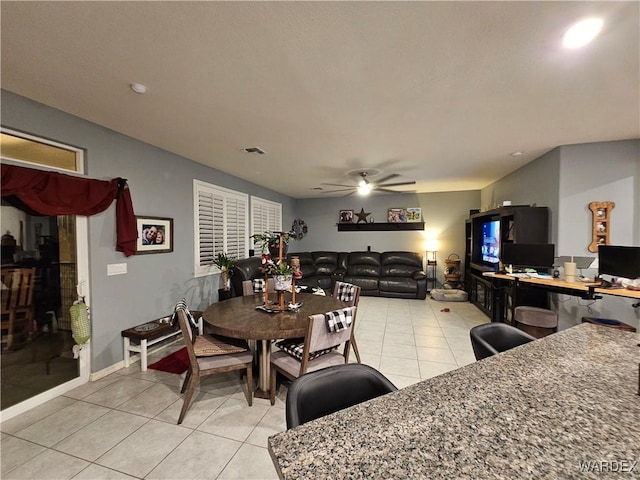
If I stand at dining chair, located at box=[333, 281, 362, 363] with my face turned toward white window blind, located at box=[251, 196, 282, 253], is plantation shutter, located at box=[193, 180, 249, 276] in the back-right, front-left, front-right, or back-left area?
front-left

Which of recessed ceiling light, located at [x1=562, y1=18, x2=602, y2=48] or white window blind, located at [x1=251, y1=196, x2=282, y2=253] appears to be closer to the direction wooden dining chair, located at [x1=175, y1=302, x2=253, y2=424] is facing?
the recessed ceiling light

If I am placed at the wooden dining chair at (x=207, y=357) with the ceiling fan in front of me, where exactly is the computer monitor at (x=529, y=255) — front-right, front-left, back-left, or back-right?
front-right

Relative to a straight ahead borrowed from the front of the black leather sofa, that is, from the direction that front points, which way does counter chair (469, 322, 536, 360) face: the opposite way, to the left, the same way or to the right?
the same way

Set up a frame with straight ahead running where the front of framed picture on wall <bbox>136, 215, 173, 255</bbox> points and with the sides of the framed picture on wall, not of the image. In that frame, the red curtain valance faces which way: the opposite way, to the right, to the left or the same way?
the same way

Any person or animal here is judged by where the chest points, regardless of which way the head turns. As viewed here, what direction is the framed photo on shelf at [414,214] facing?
toward the camera

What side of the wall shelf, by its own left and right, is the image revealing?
front

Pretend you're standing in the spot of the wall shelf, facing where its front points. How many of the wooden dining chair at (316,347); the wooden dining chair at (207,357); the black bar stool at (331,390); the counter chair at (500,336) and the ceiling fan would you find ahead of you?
5

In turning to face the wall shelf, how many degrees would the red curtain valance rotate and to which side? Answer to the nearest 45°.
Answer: approximately 45° to its left

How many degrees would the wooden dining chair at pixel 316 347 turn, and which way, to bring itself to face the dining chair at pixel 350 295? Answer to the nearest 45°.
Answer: approximately 90° to its right

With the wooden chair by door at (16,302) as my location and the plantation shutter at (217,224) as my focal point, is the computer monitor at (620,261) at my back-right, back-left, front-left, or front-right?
front-right

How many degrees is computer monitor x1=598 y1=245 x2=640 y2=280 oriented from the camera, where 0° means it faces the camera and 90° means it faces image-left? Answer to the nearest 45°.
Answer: approximately 45°

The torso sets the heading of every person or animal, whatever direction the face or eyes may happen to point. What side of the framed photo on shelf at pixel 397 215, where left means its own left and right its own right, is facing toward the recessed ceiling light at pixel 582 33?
front

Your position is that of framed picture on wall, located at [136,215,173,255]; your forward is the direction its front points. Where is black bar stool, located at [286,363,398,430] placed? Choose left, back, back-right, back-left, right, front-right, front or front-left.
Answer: front-right

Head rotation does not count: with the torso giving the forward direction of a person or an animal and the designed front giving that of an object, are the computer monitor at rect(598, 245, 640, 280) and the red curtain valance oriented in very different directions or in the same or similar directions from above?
very different directions

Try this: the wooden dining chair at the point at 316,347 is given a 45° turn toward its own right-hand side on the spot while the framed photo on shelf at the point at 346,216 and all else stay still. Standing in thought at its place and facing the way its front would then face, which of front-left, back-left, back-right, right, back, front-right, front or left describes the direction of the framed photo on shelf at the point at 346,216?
front

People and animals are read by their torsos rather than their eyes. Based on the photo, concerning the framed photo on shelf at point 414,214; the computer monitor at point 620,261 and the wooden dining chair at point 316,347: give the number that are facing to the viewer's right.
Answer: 0

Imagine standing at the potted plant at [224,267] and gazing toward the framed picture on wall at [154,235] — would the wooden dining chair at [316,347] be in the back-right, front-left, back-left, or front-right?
front-left

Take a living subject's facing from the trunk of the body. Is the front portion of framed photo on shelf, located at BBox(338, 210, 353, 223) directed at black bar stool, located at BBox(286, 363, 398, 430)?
yes

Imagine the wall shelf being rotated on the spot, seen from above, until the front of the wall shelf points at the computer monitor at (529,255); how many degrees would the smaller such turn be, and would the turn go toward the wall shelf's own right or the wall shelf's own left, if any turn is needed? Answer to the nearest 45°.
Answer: approximately 45° to the wall shelf's own left

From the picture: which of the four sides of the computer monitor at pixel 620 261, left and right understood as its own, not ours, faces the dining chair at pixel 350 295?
front

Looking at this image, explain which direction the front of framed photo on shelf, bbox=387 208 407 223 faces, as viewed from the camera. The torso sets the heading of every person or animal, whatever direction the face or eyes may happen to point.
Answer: facing the viewer

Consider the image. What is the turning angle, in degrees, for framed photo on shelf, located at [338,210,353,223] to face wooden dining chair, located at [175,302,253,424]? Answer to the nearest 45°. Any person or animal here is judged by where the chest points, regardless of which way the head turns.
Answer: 0° — it already faces it
